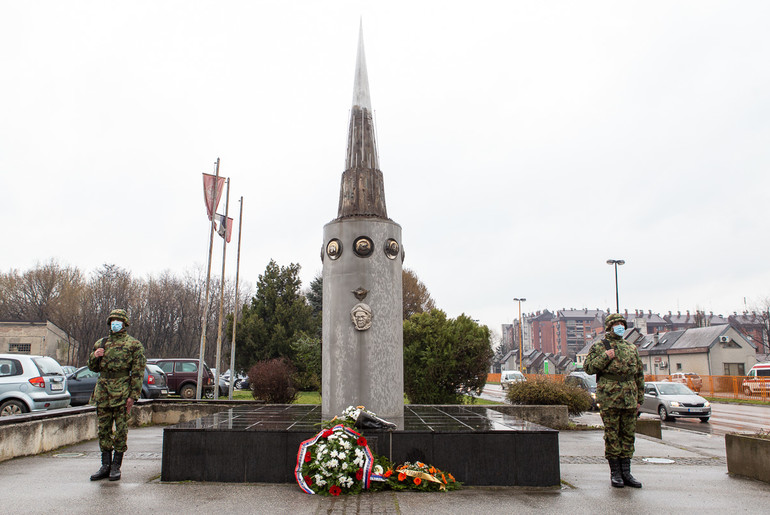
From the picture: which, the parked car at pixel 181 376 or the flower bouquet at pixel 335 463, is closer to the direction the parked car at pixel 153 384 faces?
the parked car

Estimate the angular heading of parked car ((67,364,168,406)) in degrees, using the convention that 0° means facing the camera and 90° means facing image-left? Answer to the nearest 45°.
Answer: approximately 135°

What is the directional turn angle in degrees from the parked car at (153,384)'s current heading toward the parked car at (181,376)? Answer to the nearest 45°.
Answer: approximately 45° to its right

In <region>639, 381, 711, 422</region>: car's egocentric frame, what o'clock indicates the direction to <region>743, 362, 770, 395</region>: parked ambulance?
<region>743, 362, 770, 395</region>: parked ambulance is roughly at 8 o'clock from <region>639, 381, 711, 422</region>: car.
